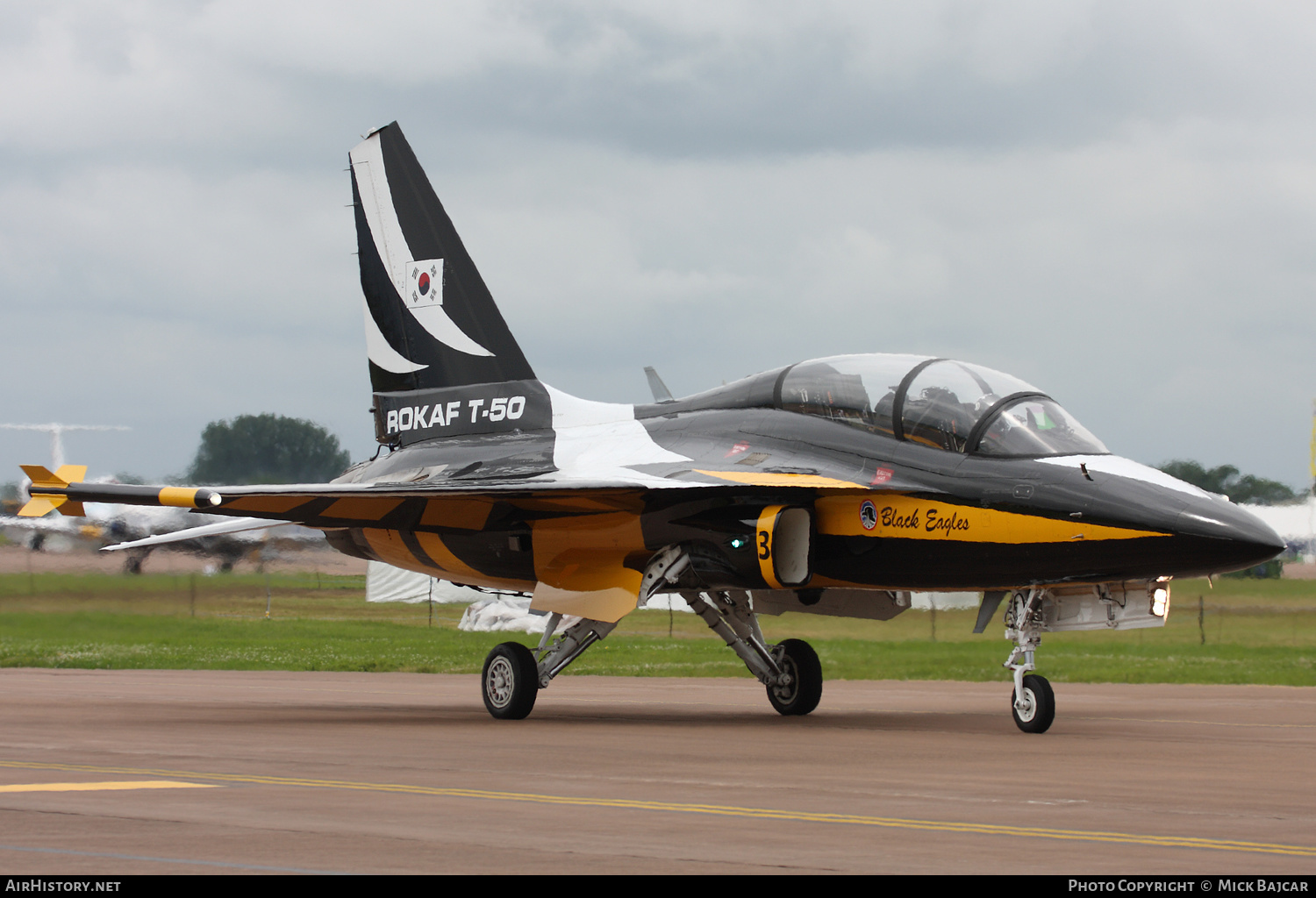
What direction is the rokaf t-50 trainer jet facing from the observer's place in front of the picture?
facing the viewer and to the right of the viewer

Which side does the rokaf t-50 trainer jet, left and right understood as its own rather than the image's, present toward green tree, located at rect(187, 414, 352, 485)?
back
